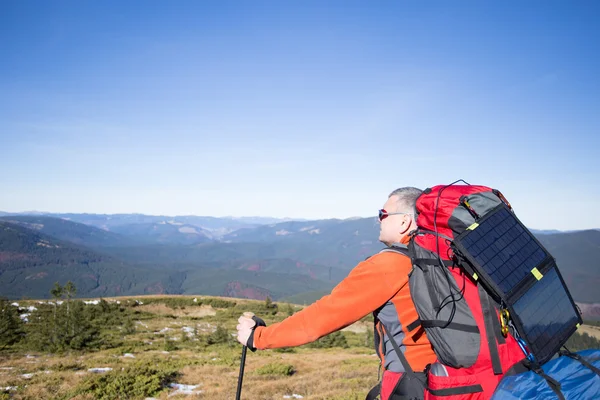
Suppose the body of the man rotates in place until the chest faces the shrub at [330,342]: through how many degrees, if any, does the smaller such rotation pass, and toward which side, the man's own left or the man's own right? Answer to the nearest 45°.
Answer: approximately 90° to the man's own right

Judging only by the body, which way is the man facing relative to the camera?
to the viewer's left

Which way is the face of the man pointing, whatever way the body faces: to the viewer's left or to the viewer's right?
to the viewer's left
